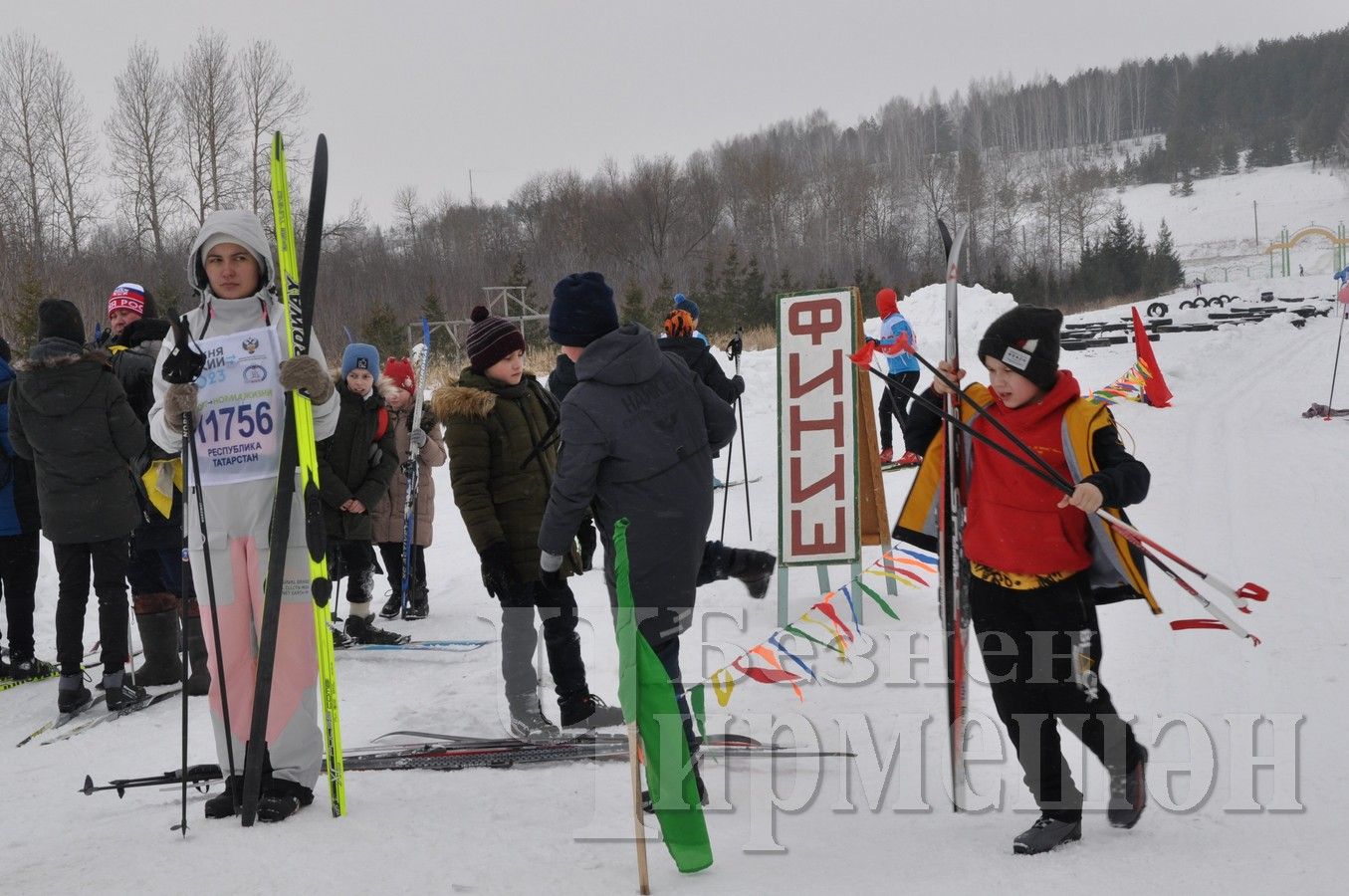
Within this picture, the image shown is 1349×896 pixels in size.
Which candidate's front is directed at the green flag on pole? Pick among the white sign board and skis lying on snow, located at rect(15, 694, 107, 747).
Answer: the white sign board

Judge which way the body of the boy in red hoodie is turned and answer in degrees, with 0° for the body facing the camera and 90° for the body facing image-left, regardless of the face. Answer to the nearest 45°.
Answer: approximately 45°

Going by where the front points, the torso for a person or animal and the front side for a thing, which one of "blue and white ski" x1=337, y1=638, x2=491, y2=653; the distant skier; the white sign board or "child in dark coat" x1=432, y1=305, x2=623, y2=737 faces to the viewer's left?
the distant skier

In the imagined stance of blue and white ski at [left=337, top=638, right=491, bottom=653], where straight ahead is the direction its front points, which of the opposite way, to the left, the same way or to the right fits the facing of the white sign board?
to the right

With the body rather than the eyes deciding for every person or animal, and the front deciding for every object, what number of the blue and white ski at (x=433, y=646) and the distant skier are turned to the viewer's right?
1

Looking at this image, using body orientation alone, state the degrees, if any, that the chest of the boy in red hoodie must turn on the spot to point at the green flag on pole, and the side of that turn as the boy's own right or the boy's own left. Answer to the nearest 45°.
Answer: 0° — they already face it

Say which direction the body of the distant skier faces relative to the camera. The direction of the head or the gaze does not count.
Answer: to the viewer's left

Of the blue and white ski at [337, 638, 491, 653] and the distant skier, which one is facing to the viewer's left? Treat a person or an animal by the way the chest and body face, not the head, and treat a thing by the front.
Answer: the distant skier
